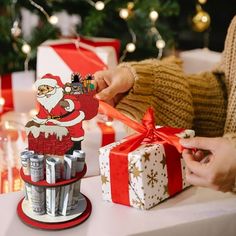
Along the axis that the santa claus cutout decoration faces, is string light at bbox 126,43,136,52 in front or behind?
behind

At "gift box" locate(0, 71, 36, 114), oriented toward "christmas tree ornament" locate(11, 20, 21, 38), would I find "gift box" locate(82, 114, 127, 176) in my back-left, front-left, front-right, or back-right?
back-right

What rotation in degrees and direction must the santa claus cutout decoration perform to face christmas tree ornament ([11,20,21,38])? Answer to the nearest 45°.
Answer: approximately 180°

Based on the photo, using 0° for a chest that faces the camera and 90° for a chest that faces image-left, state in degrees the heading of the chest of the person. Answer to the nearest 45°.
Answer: approximately 90°

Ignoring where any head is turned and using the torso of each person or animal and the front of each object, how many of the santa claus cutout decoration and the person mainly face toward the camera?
1

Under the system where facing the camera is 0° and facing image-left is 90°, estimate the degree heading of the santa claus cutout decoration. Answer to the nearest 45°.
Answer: approximately 0°

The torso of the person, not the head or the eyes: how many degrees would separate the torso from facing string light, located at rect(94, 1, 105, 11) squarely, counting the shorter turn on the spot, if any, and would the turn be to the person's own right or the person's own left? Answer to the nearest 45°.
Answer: approximately 45° to the person's own right

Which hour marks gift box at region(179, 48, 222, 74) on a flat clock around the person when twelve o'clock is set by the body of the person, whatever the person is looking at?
The gift box is roughly at 3 o'clock from the person.

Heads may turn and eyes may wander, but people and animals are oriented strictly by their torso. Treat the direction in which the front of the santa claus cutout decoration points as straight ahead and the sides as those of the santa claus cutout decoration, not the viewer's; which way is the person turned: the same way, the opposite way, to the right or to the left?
to the right
